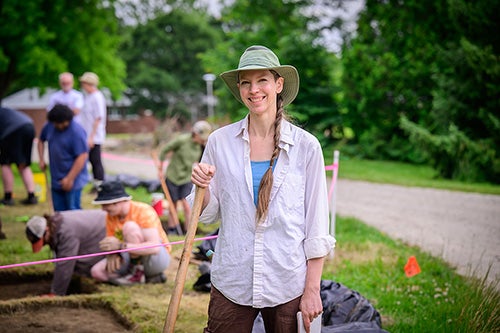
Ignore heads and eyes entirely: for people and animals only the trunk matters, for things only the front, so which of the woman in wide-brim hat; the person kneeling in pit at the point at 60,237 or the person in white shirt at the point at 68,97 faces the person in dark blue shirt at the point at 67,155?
the person in white shirt

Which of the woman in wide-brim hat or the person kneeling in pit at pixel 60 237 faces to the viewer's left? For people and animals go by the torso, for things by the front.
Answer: the person kneeling in pit

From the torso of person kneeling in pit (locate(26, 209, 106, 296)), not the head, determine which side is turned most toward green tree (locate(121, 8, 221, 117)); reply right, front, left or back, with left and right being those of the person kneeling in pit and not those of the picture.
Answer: right

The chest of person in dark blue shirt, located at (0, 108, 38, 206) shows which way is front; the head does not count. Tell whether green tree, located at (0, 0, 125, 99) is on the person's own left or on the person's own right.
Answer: on the person's own right

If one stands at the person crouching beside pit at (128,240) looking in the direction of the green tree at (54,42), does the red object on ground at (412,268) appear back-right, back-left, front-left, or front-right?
back-right

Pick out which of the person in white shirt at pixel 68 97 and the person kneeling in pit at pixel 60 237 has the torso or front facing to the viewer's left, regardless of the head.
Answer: the person kneeling in pit

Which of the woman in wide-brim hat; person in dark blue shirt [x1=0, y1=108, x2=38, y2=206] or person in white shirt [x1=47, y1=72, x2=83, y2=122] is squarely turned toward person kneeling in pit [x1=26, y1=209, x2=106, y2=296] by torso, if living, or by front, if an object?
the person in white shirt

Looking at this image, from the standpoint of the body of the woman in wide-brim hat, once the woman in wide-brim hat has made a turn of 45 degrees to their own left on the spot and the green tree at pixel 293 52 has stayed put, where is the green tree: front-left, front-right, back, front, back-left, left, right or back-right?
back-left
